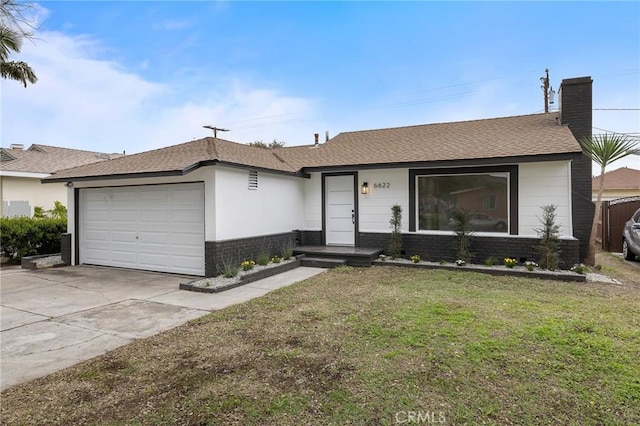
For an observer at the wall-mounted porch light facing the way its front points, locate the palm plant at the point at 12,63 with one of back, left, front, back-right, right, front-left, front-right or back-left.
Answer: right

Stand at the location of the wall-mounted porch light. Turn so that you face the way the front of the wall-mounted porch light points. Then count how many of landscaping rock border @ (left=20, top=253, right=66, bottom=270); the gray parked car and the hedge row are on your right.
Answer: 2

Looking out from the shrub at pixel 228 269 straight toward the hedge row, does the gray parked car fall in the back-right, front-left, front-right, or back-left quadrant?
back-right

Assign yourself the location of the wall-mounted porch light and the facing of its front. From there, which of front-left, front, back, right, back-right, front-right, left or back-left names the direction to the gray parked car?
left

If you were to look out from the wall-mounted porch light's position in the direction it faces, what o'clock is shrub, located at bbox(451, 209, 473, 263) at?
The shrub is roughly at 10 o'clock from the wall-mounted porch light.

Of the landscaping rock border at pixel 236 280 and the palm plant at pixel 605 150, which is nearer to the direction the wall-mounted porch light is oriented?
the landscaping rock border

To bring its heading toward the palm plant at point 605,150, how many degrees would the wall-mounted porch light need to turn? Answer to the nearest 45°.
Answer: approximately 90° to its left

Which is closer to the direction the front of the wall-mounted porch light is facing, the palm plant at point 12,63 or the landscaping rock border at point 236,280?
the landscaping rock border

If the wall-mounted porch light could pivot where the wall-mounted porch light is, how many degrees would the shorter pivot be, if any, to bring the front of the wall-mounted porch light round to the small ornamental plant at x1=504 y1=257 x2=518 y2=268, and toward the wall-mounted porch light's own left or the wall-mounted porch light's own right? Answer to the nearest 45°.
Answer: approximately 45° to the wall-mounted porch light's own left

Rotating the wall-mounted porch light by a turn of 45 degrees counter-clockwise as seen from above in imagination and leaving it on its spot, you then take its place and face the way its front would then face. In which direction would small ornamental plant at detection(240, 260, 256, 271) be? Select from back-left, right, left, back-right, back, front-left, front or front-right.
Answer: right

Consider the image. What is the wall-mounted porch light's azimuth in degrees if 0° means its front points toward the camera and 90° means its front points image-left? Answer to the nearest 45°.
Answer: approximately 0°

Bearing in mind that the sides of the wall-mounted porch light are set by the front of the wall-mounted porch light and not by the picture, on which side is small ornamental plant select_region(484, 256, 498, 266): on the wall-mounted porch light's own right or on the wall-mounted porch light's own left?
on the wall-mounted porch light's own left

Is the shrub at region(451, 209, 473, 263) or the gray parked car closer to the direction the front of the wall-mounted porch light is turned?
the shrub

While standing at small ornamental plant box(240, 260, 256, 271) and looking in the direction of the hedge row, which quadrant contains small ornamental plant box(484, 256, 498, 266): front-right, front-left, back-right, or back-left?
back-right

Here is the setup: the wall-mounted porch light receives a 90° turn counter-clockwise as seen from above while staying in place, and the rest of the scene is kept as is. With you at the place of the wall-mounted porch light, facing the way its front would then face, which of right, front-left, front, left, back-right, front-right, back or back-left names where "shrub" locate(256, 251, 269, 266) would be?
back-right

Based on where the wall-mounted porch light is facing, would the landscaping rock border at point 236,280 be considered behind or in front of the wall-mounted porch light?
in front
